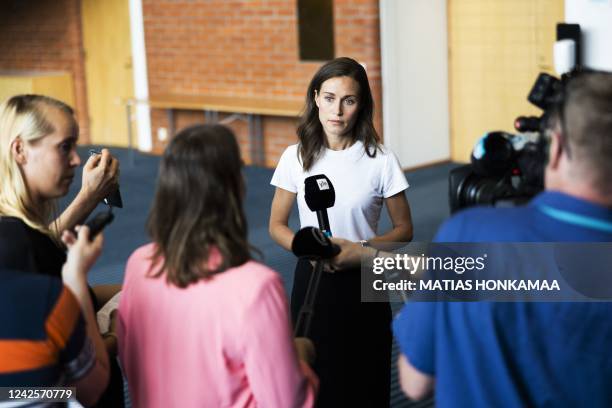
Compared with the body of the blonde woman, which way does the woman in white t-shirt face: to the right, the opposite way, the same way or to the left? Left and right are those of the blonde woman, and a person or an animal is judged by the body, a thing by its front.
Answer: to the right

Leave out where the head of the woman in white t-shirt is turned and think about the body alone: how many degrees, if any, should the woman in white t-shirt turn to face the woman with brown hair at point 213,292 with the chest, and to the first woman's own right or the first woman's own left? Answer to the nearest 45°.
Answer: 0° — they already face them

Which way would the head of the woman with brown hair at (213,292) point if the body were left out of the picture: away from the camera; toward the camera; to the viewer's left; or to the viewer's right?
away from the camera

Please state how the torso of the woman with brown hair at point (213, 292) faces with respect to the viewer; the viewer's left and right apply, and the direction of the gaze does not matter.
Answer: facing away from the viewer and to the right of the viewer

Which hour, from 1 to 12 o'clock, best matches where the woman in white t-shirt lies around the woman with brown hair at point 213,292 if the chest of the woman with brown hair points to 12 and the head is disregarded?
The woman in white t-shirt is roughly at 11 o'clock from the woman with brown hair.

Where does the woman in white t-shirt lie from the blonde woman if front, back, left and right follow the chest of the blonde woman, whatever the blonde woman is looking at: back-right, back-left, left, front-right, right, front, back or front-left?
front-left

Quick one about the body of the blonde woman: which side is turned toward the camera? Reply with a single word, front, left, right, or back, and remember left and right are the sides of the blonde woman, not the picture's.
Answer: right

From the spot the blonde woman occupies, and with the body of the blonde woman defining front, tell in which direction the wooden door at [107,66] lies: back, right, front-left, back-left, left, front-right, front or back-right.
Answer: left

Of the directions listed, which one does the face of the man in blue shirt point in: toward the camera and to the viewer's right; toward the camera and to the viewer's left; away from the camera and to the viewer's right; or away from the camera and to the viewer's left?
away from the camera and to the viewer's left
